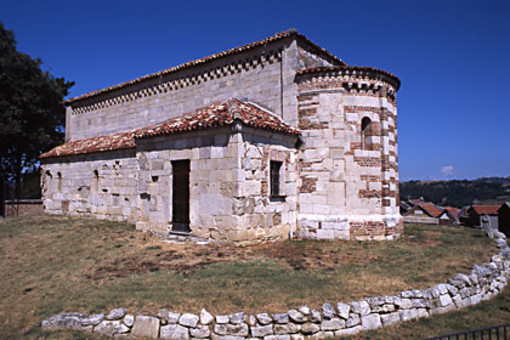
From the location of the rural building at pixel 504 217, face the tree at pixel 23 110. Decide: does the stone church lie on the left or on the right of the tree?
left

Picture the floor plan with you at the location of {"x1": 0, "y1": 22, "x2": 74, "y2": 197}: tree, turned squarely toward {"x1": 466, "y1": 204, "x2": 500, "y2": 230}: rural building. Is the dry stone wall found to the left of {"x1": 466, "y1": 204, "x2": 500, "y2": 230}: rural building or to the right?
right
